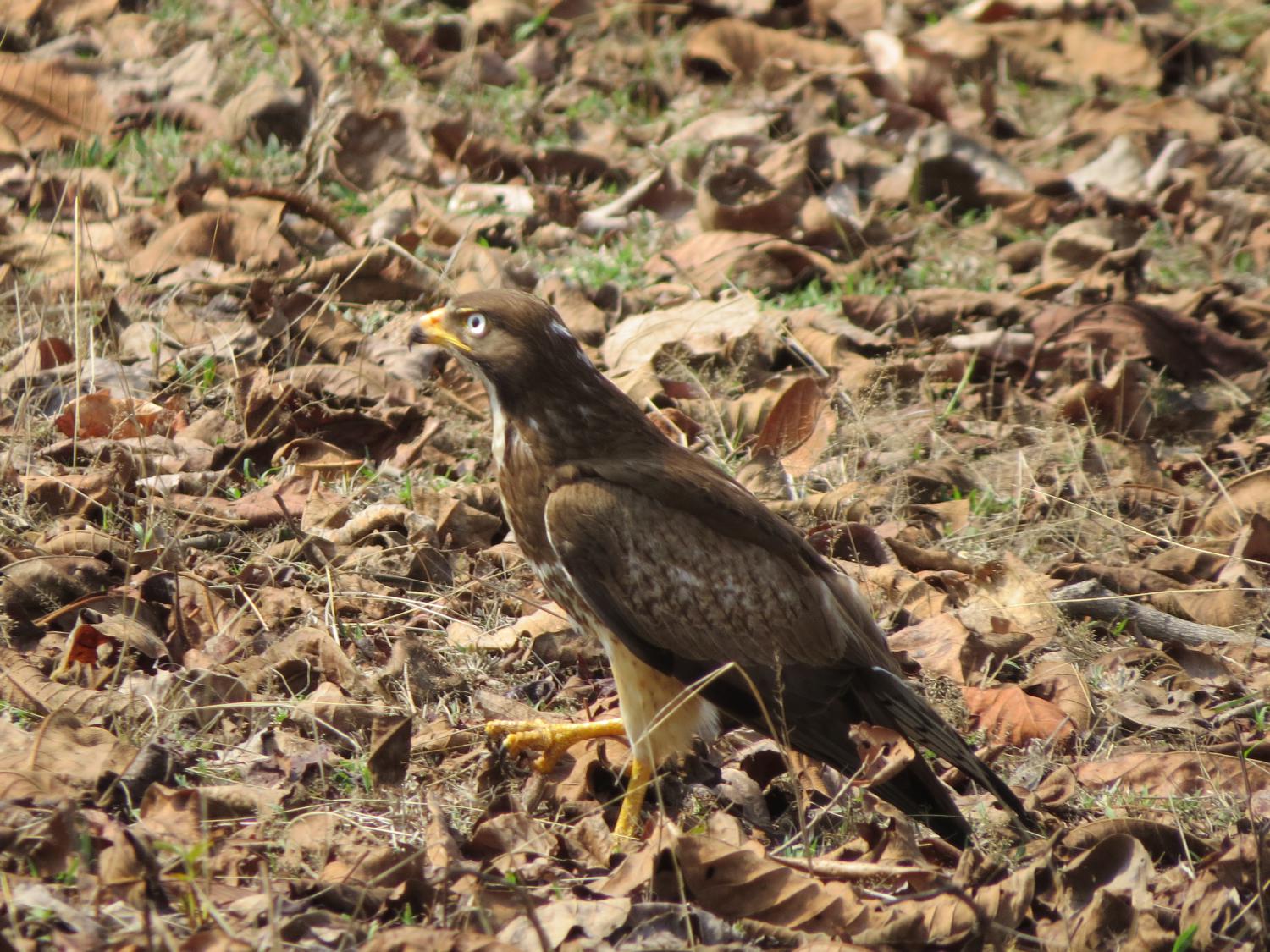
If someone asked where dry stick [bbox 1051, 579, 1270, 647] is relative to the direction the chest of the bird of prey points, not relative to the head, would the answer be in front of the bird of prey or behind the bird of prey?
behind

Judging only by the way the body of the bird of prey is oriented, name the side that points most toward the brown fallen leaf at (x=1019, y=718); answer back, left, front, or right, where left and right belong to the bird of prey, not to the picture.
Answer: back

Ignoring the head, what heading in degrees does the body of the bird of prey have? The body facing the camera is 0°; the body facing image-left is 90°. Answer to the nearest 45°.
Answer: approximately 90°
